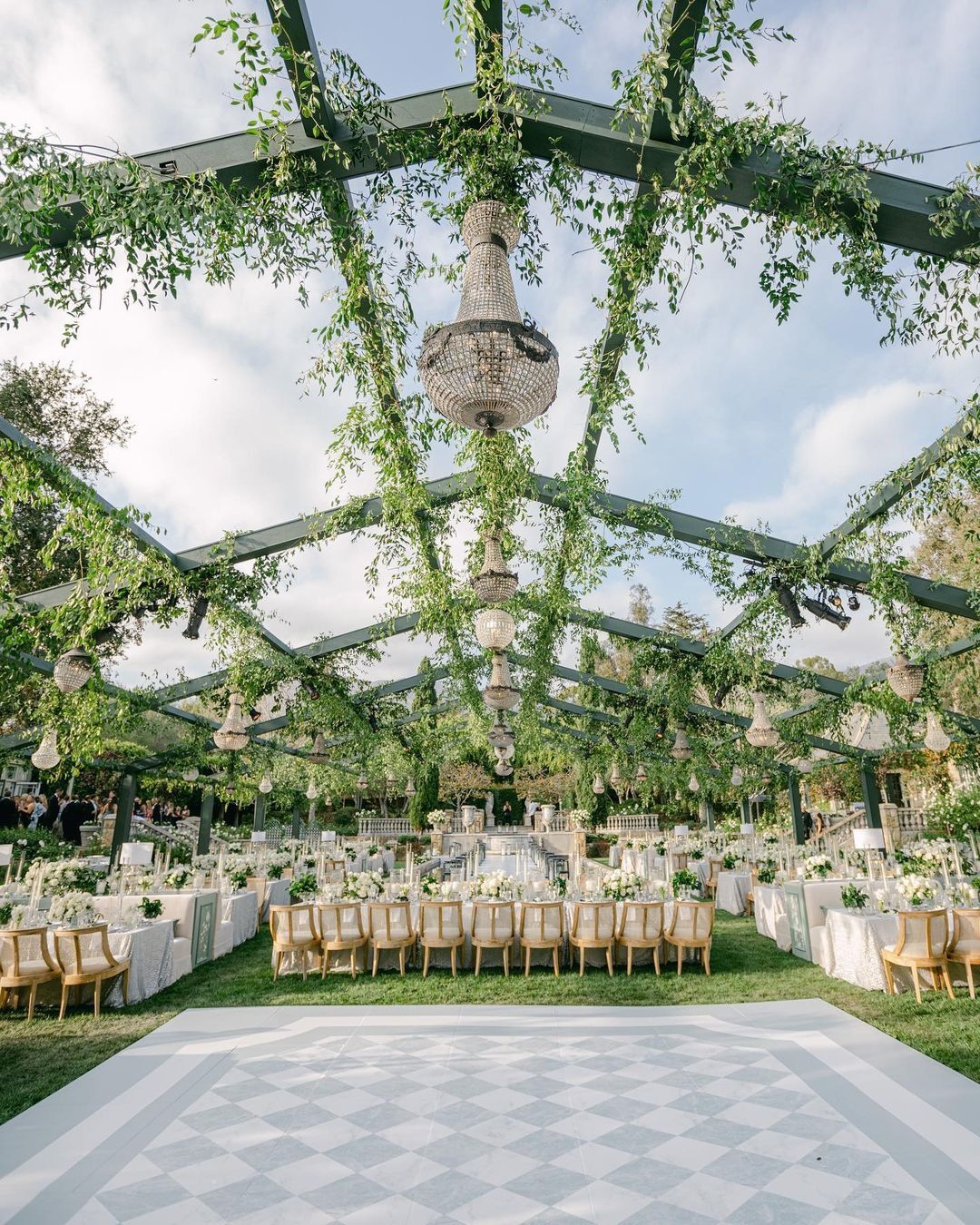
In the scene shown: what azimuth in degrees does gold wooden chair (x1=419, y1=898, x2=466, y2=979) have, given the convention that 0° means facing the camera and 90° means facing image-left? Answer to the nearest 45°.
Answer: approximately 180°

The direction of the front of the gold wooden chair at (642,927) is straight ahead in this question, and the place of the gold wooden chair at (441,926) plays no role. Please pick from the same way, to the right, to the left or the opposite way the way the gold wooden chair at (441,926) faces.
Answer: the same way

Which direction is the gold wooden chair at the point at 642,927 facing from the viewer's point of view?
away from the camera

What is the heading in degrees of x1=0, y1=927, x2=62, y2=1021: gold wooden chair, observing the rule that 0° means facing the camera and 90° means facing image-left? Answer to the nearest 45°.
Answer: approximately 225°

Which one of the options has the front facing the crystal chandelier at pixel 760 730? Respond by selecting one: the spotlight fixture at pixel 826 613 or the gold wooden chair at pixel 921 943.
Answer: the gold wooden chair

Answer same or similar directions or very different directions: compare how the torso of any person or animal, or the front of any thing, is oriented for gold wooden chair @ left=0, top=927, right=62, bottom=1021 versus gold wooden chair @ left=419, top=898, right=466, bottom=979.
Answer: same or similar directions

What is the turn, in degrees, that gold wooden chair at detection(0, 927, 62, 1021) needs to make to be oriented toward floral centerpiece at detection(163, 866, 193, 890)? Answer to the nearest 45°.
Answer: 0° — it already faces it

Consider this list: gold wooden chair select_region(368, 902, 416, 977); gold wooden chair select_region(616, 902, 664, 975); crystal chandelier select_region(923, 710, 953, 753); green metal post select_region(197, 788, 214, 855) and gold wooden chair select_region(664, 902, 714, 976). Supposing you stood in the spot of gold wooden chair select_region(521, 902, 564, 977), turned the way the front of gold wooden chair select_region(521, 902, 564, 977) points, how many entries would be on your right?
3

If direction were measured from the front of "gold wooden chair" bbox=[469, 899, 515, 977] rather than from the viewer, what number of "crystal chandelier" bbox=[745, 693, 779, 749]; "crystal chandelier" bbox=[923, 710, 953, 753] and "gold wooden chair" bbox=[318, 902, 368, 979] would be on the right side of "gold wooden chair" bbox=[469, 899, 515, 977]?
2

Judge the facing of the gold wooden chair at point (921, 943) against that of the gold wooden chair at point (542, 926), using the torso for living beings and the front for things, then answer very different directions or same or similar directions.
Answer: same or similar directions

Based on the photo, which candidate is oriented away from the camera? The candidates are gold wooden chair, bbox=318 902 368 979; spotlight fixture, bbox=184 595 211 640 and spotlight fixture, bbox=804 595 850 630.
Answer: the gold wooden chair

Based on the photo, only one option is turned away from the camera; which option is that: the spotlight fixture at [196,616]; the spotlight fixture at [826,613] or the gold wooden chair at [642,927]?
the gold wooden chair

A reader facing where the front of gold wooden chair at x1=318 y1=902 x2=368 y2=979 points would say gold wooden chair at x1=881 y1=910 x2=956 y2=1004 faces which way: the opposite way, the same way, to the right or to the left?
the same way

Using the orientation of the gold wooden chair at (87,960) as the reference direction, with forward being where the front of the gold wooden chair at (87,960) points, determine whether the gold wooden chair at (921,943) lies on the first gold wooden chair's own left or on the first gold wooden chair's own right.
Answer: on the first gold wooden chair's own right

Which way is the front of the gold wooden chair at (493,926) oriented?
away from the camera

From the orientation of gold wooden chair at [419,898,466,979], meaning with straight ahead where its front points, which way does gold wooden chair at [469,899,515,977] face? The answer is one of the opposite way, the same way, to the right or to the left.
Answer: the same way
